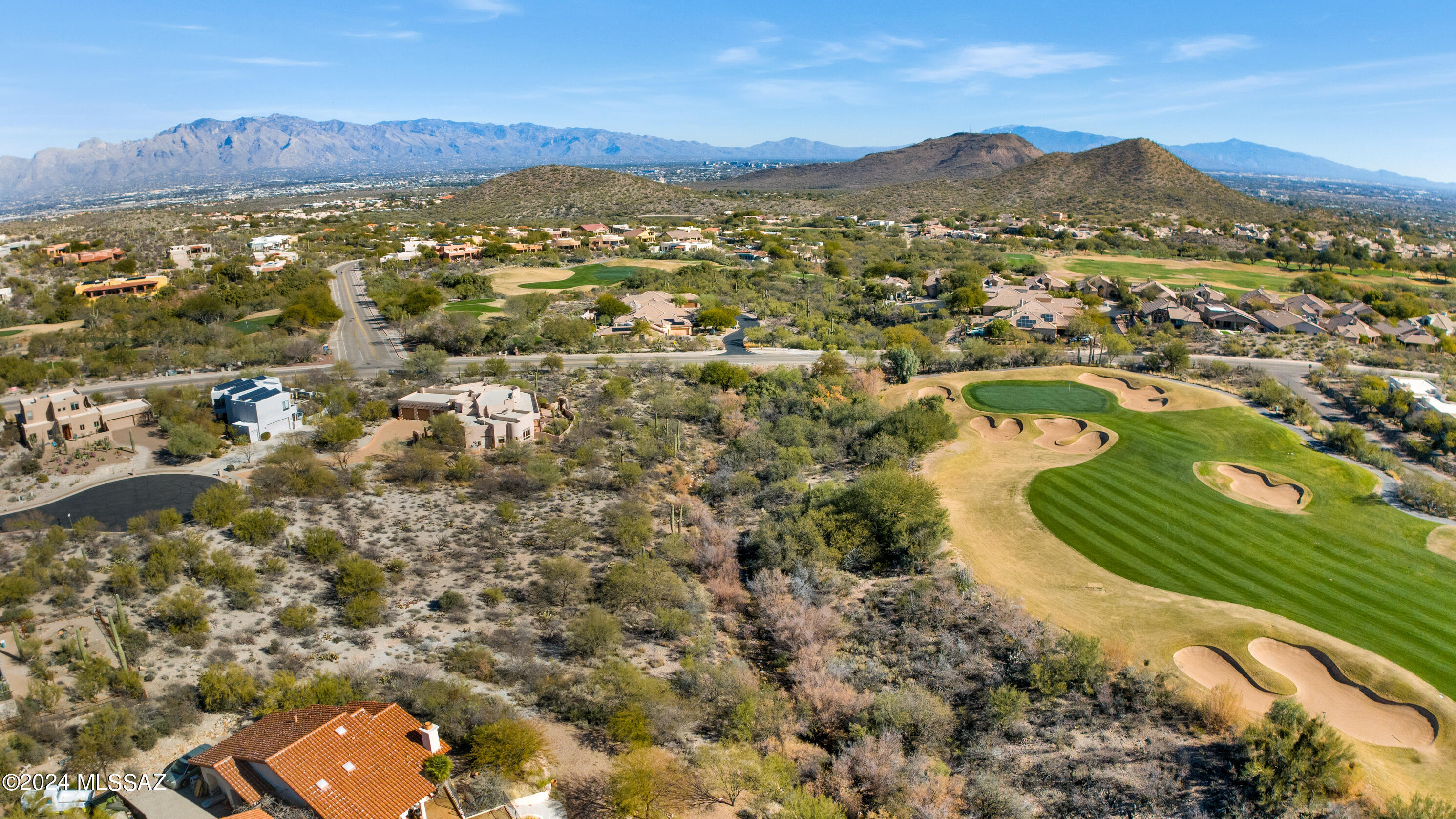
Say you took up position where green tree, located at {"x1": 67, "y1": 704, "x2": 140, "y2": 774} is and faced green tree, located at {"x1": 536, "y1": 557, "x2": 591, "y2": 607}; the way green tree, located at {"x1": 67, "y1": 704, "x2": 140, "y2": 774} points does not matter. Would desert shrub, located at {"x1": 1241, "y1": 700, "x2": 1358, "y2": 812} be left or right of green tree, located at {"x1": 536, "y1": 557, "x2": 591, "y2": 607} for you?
right

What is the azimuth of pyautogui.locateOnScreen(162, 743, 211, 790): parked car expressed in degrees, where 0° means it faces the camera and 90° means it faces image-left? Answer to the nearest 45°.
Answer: approximately 45°

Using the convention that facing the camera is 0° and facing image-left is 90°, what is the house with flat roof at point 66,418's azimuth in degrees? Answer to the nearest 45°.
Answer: approximately 0°

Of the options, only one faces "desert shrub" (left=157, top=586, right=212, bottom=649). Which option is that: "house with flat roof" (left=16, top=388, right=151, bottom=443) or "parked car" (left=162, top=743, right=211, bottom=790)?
the house with flat roof

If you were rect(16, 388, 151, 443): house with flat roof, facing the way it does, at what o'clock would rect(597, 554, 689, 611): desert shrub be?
The desert shrub is roughly at 11 o'clock from the house with flat roof.

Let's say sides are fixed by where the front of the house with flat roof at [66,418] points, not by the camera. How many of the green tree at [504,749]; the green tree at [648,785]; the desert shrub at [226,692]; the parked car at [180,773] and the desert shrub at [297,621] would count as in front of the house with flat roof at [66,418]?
5

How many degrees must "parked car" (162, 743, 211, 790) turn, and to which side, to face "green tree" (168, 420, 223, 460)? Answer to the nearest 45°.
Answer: approximately 135° to its right

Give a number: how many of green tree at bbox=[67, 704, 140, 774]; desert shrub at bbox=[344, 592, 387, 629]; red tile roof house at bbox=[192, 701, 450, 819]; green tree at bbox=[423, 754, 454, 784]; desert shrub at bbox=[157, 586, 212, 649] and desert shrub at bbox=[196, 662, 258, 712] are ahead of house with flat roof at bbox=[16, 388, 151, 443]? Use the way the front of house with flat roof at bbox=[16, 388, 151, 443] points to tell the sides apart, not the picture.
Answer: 6

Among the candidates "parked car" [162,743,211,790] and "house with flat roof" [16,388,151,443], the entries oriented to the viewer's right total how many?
0

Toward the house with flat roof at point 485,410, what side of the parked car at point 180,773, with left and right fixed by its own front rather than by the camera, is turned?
back

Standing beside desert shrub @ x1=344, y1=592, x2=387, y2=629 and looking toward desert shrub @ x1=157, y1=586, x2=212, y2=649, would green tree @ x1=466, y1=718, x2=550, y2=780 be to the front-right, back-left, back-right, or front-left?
back-left

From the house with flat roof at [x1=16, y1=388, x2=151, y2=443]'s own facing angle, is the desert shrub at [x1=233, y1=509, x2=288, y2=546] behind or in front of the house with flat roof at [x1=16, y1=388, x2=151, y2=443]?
in front
